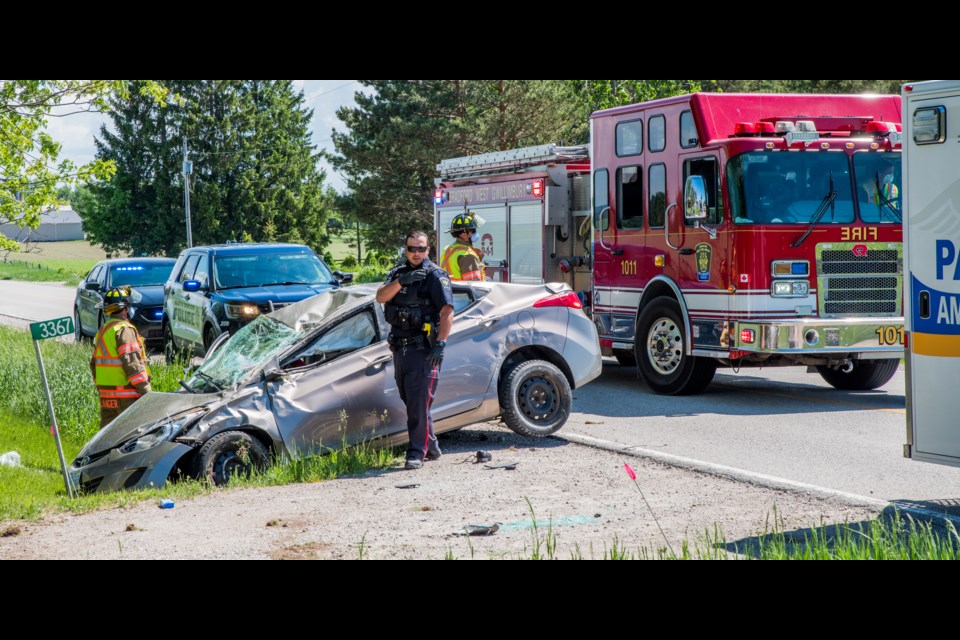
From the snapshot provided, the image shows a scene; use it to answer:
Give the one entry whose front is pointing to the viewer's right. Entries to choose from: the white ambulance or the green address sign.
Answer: the white ambulance

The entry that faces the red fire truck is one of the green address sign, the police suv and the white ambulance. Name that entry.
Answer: the police suv

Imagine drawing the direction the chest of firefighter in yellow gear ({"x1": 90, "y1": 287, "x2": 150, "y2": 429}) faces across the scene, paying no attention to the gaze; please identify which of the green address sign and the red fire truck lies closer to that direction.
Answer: the red fire truck

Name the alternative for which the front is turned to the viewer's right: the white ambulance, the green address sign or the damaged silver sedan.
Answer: the white ambulance

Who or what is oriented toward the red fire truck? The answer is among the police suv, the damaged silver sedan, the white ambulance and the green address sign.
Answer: the police suv

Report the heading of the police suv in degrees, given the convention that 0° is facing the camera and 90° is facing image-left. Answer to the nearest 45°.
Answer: approximately 315°

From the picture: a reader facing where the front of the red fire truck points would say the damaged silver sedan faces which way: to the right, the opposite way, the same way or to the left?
to the right

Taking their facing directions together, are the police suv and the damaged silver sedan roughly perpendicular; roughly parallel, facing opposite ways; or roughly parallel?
roughly perpendicular
